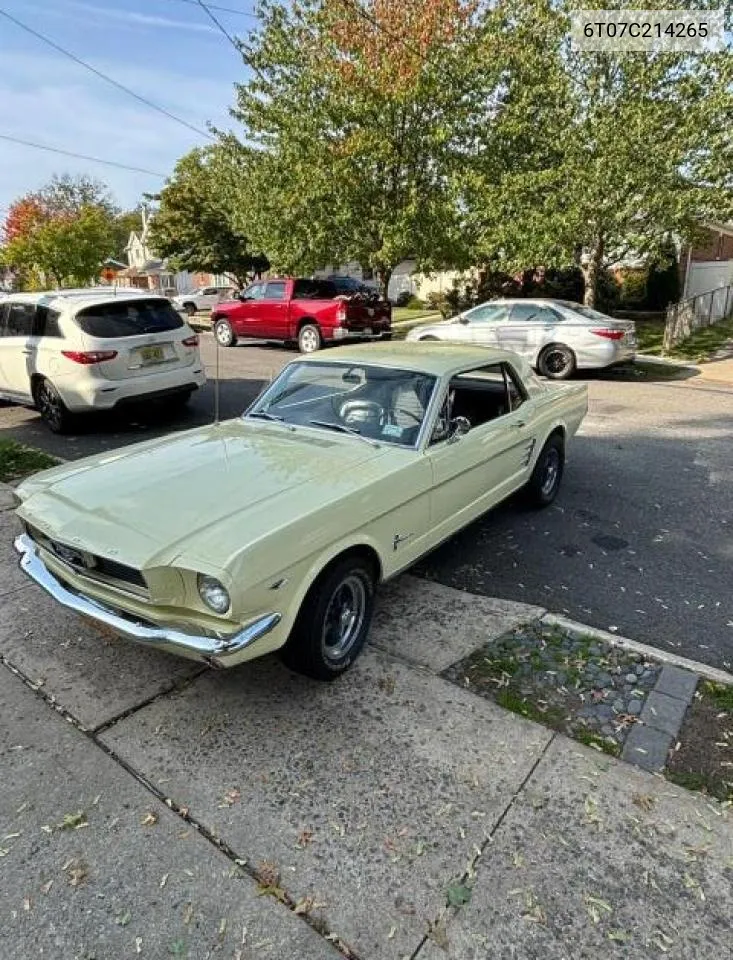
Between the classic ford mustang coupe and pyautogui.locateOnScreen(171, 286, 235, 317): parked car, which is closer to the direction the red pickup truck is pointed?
the parked car

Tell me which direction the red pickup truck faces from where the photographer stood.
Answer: facing away from the viewer and to the left of the viewer

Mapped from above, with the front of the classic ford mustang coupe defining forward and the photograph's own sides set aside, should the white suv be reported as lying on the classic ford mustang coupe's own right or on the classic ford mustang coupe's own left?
on the classic ford mustang coupe's own right

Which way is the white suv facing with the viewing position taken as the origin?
facing away from the viewer and to the left of the viewer

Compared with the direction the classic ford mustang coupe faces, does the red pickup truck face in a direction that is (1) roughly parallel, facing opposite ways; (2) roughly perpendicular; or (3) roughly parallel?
roughly perpendicular

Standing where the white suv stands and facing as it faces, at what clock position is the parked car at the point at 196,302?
The parked car is roughly at 2 o'clock from the white suv.

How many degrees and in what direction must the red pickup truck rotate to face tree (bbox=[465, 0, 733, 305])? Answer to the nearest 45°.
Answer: approximately 180°

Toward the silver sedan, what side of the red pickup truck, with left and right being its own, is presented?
back

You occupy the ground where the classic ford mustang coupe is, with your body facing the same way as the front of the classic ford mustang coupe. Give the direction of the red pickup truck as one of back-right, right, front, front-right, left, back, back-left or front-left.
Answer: back-right

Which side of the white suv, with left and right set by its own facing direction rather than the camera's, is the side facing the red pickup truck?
right

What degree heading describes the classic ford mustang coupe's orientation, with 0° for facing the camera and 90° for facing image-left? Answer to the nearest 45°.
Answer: approximately 45°
